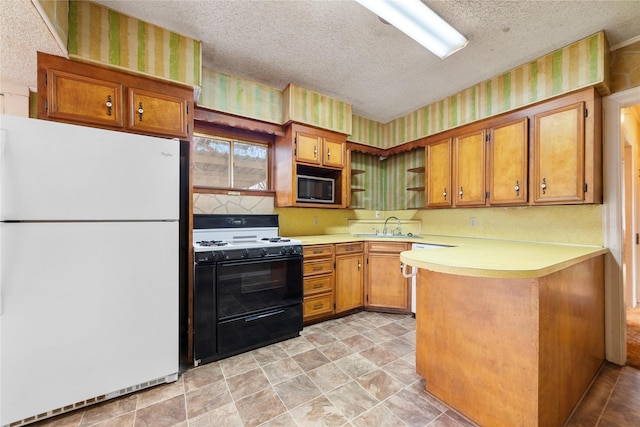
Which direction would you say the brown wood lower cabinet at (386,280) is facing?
toward the camera

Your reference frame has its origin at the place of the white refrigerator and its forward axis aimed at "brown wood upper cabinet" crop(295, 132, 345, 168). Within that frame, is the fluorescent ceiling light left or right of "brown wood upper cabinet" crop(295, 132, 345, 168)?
right

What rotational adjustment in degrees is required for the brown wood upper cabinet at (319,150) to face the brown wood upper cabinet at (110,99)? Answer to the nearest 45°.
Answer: approximately 90° to its right

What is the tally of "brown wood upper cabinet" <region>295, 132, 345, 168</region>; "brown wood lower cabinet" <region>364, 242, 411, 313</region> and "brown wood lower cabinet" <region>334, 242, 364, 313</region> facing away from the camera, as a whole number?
0

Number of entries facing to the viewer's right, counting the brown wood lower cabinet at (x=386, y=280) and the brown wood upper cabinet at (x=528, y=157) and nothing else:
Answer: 0

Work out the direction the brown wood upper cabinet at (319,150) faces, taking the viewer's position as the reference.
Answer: facing the viewer and to the right of the viewer

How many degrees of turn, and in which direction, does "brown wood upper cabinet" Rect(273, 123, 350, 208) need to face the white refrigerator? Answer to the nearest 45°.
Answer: approximately 90° to its right

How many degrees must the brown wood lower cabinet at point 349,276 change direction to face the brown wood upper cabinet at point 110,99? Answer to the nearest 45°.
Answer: approximately 90° to its right

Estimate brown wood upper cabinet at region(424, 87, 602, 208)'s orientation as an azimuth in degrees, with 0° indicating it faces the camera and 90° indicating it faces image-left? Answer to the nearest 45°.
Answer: approximately 45°

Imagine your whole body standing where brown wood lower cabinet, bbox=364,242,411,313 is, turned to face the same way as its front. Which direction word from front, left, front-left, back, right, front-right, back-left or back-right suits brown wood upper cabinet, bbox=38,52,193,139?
front-right

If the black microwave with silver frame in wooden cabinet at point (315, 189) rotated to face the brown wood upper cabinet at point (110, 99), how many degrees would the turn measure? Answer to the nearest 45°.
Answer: approximately 90° to its right
